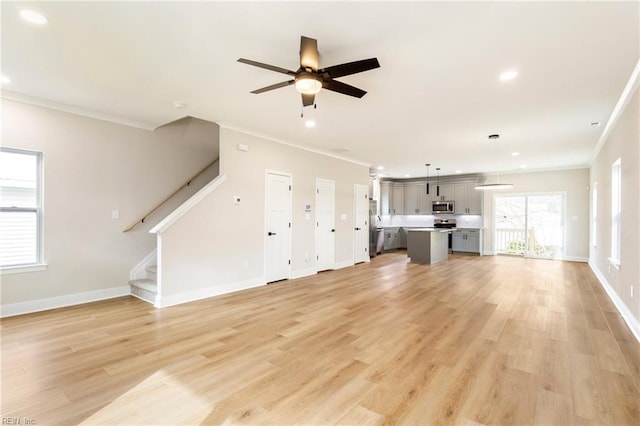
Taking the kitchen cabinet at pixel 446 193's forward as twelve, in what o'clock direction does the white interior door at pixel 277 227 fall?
The white interior door is roughly at 1 o'clock from the kitchen cabinet.

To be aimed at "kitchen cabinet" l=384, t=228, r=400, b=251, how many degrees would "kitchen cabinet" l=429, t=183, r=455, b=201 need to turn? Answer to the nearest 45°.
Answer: approximately 90° to its right

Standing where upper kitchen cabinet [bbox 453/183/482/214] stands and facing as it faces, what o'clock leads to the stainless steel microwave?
The stainless steel microwave is roughly at 3 o'clock from the upper kitchen cabinet.

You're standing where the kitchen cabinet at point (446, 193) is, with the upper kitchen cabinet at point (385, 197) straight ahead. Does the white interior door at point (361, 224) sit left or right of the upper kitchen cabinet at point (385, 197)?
left

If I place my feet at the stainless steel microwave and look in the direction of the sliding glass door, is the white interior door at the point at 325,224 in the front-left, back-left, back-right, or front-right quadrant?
back-right

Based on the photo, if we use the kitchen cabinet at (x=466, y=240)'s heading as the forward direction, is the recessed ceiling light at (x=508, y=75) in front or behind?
in front

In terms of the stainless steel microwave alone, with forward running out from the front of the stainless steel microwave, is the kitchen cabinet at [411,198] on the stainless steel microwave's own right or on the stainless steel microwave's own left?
on the stainless steel microwave's own right
